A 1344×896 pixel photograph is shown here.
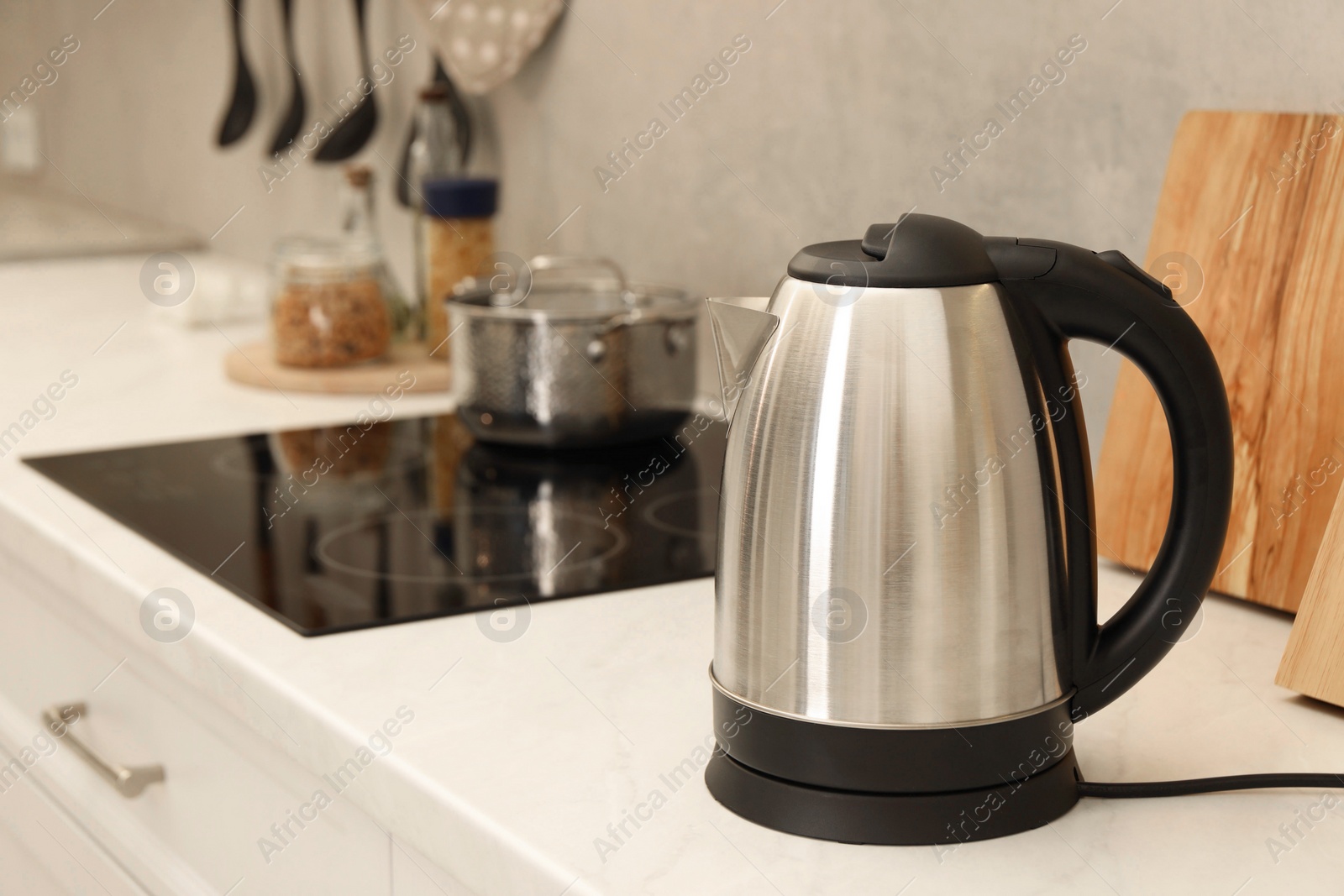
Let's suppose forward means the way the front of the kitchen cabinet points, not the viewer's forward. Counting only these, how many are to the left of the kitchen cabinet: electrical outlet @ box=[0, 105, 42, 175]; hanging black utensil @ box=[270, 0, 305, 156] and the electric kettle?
1

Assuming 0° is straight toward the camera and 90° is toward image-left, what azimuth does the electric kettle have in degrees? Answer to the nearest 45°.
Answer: approximately 90°

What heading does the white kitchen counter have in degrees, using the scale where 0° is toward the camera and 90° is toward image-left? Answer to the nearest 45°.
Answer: approximately 45°

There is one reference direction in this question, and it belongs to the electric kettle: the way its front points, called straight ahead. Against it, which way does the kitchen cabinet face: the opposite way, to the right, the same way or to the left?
to the left

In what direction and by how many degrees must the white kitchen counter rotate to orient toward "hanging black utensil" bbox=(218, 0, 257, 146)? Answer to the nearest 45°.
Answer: approximately 135° to its right

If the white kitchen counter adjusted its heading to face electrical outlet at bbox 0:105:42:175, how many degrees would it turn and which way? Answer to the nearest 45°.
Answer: approximately 90° to its right

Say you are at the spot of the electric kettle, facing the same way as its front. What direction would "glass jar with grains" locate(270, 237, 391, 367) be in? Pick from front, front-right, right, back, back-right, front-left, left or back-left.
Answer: front-right

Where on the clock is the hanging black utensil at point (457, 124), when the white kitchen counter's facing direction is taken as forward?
The hanging black utensil is roughly at 4 o'clock from the white kitchen counter.
